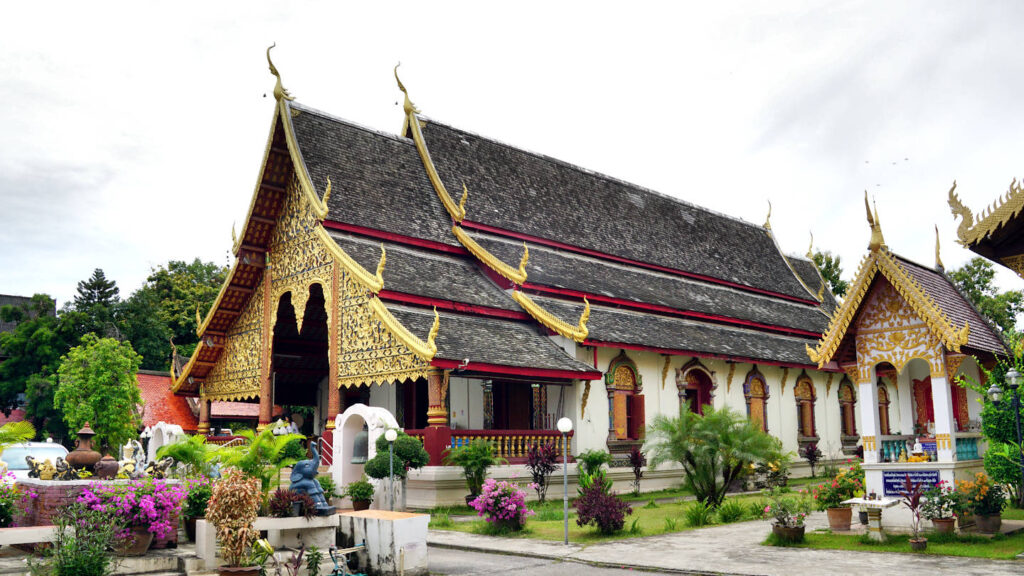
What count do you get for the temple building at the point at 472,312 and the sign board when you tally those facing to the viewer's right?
0

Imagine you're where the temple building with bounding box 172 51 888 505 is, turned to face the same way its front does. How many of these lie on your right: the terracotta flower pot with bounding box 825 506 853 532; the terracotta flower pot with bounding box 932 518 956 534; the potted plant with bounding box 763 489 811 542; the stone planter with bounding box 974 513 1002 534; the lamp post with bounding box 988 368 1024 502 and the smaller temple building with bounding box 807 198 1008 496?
0

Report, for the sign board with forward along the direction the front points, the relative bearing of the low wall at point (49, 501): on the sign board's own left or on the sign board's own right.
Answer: on the sign board's own right

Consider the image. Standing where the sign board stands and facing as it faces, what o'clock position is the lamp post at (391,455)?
The lamp post is roughly at 3 o'clock from the sign board.

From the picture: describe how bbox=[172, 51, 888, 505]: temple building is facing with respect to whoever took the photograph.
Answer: facing the viewer and to the left of the viewer

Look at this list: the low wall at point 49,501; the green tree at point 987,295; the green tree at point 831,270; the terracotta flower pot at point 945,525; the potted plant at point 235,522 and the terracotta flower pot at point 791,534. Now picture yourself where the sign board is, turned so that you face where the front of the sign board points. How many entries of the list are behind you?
2

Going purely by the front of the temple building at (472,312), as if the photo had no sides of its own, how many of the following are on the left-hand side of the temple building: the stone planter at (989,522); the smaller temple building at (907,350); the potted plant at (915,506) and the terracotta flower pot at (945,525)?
4

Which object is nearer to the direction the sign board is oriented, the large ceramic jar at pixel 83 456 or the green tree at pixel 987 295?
the large ceramic jar

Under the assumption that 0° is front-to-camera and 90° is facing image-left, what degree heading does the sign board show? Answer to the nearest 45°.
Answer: approximately 0°

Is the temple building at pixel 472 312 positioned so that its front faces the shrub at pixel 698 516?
no

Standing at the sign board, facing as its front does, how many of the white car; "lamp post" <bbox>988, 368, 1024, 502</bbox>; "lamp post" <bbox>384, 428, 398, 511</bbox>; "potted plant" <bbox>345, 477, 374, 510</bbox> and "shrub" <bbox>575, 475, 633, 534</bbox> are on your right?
4

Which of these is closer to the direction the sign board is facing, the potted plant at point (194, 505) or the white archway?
the potted plant

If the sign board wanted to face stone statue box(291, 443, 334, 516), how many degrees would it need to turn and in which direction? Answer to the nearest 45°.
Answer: approximately 45° to its right

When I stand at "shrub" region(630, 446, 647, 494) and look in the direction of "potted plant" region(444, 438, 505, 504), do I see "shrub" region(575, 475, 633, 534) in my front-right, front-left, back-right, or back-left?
front-left

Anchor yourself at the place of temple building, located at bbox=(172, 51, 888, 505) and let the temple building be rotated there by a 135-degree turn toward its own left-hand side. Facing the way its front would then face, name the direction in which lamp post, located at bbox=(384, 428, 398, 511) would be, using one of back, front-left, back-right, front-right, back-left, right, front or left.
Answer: right

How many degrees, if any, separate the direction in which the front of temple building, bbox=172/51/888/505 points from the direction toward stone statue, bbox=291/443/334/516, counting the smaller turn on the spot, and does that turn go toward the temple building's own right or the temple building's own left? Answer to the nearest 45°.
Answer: approximately 45° to the temple building's own left

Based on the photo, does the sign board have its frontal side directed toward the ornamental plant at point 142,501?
no

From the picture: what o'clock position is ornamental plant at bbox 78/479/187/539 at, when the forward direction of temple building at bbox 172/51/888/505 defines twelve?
The ornamental plant is roughly at 11 o'clock from the temple building.

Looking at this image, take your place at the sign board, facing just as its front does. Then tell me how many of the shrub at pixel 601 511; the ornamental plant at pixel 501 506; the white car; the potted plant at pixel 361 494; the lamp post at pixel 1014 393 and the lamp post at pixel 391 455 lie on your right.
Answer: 5
